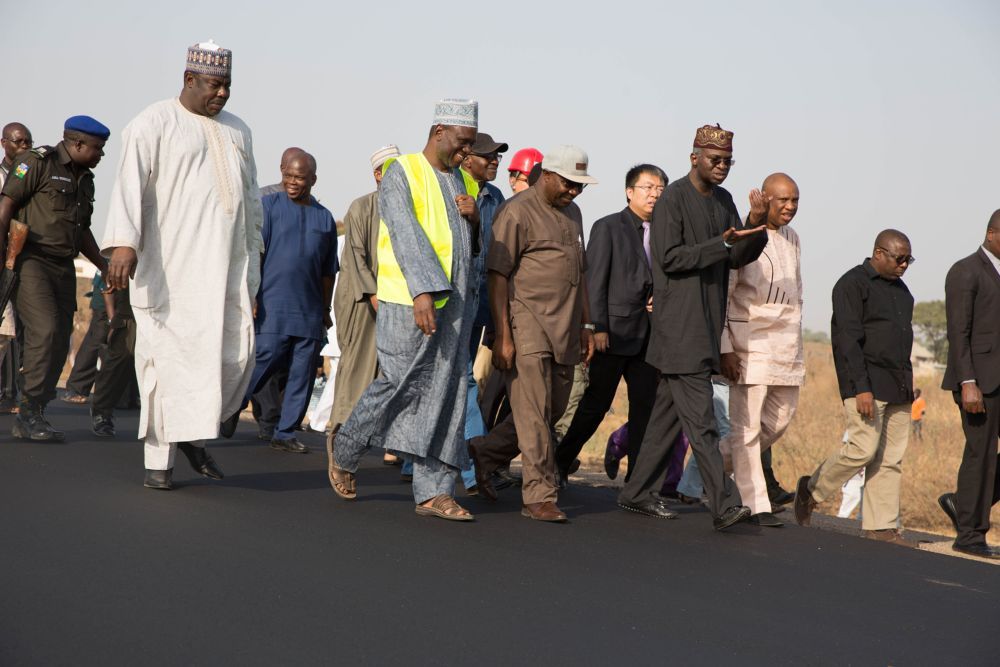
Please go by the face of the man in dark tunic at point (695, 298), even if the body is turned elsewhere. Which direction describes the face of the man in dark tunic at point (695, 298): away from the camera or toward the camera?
toward the camera

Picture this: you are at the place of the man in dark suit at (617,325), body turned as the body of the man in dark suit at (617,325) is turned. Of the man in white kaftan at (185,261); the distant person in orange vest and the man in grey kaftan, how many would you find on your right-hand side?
2

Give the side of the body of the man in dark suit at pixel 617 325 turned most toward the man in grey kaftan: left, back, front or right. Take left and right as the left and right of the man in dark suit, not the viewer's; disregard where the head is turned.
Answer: right

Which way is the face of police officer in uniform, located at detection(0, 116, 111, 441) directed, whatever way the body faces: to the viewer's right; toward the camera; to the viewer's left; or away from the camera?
to the viewer's right

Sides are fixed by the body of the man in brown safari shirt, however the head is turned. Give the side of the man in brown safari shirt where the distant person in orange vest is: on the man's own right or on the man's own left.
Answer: on the man's own left

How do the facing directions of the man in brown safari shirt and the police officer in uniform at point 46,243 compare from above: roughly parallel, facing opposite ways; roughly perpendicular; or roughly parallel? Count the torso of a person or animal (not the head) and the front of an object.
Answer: roughly parallel

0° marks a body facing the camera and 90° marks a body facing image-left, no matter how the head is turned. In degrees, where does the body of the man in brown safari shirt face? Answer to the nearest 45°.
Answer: approximately 315°

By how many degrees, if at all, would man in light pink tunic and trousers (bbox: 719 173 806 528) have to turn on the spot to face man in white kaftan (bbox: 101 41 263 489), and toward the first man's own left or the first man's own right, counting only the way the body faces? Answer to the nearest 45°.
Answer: approximately 90° to the first man's own right

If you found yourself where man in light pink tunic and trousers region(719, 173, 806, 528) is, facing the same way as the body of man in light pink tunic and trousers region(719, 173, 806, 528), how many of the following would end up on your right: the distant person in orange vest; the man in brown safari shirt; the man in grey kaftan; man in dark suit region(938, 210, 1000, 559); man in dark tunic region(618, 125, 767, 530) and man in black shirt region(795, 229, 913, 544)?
3

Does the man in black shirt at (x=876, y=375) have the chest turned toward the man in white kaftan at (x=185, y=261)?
no

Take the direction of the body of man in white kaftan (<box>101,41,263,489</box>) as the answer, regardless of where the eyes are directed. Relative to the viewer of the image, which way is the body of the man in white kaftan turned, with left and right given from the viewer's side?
facing the viewer and to the right of the viewer

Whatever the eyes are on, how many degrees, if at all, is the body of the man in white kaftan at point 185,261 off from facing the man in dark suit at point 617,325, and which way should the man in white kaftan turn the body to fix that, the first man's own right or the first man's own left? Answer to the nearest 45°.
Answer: approximately 45° to the first man's own left

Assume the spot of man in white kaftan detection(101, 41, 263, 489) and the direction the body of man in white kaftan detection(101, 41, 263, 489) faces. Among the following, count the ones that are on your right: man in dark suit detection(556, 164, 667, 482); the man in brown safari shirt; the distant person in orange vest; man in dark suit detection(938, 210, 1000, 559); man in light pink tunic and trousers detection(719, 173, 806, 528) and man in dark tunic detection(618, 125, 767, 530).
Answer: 0

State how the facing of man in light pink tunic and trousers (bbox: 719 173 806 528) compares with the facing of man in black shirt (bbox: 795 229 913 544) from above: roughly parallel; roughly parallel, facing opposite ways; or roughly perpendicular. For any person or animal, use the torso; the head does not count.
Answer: roughly parallel

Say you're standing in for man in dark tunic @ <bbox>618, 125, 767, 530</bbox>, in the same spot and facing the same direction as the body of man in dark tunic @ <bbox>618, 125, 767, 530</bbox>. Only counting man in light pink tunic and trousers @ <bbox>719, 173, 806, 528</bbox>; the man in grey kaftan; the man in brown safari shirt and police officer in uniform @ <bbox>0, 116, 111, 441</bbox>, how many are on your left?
1

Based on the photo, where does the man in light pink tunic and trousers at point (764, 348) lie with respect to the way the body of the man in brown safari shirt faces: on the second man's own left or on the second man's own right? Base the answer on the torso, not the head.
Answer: on the second man's own left

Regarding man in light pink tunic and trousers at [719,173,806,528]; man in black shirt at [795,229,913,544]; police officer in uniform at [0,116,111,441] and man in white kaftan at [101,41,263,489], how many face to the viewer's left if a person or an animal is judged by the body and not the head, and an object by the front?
0

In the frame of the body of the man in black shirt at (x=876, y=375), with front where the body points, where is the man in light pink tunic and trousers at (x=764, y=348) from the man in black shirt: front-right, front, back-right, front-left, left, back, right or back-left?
right

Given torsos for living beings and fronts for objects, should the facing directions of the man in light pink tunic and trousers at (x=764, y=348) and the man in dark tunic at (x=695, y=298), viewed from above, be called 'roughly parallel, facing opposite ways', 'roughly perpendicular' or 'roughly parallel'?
roughly parallel
